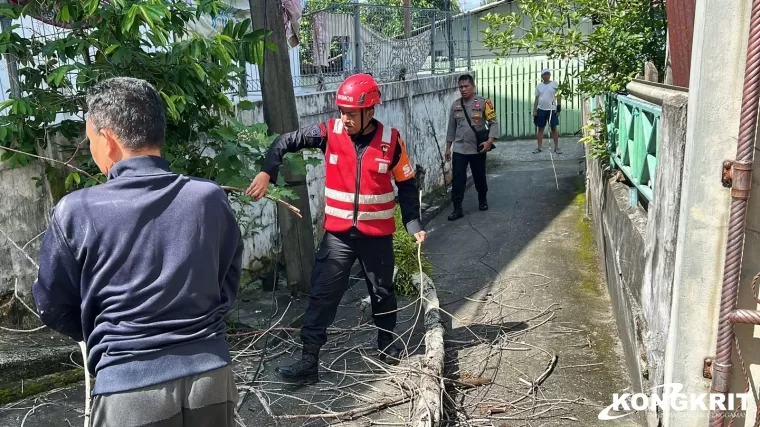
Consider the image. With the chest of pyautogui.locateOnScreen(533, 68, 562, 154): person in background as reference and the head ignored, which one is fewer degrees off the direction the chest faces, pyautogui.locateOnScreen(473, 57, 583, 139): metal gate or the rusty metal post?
the rusty metal post

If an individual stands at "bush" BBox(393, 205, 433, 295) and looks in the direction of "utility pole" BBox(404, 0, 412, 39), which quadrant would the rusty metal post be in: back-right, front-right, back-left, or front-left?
back-right

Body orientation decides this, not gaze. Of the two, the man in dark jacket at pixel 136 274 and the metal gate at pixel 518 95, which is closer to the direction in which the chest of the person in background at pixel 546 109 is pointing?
the man in dark jacket

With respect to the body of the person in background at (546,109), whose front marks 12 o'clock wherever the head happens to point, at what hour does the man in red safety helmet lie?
The man in red safety helmet is roughly at 12 o'clock from the person in background.

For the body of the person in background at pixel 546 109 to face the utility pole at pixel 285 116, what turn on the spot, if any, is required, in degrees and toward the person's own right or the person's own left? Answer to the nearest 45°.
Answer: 0° — they already face it

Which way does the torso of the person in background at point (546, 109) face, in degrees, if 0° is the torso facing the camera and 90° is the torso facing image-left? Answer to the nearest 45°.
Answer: approximately 0°

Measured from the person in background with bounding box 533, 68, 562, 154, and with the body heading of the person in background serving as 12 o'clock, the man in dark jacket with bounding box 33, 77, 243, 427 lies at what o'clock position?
The man in dark jacket is roughly at 12 o'clock from the person in background.

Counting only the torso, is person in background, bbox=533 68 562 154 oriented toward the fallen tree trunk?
yes

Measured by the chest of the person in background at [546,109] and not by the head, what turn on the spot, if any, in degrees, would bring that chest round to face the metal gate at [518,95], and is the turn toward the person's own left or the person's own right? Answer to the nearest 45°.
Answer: approximately 180°

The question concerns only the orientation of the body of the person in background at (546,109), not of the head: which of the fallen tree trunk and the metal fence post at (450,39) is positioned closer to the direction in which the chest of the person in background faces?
the fallen tree trunk

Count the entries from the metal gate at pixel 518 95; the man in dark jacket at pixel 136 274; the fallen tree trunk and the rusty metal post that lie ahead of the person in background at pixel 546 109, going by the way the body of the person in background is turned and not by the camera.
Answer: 3

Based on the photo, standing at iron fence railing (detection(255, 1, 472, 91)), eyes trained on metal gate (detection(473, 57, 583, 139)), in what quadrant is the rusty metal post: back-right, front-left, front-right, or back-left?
back-right
